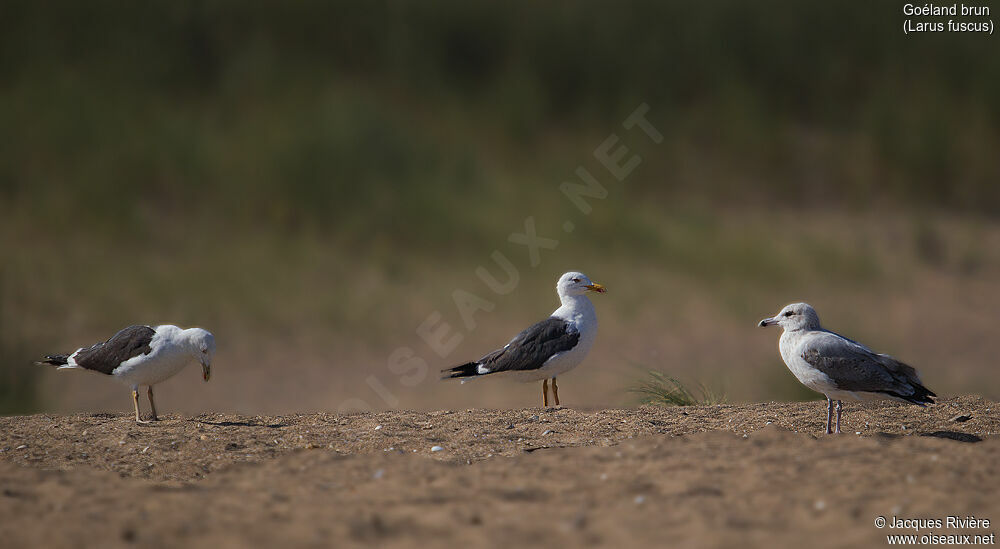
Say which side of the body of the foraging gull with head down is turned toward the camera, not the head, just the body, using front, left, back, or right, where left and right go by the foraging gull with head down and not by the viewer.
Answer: right

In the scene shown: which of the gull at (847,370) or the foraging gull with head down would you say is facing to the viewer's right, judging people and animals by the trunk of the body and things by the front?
the foraging gull with head down

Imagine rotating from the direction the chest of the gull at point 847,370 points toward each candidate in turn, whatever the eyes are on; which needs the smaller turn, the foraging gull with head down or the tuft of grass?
the foraging gull with head down

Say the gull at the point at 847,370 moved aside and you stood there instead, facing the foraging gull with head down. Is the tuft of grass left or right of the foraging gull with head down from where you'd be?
right

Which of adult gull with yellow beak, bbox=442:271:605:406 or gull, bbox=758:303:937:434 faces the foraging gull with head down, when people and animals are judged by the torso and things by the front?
the gull

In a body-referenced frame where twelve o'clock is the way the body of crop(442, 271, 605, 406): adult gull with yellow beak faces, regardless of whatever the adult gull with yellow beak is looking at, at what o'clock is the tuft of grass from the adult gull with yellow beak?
The tuft of grass is roughly at 11 o'clock from the adult gull with yellow beak.

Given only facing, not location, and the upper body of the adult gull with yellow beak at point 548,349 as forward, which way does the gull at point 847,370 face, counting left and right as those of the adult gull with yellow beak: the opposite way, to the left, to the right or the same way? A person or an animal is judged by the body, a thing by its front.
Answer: the opposite way

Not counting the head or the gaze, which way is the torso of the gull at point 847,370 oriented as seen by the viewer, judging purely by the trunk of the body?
to the viewer's left

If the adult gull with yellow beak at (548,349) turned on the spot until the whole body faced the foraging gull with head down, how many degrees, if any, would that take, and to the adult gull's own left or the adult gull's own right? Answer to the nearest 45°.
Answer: approximately 180°

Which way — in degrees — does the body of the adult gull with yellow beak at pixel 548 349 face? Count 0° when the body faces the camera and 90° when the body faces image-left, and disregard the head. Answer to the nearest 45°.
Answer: approximately 270°
